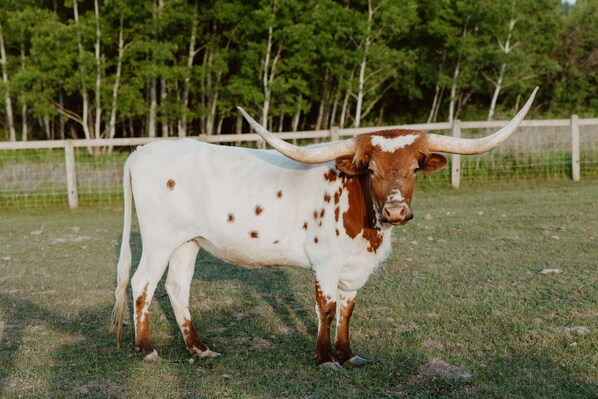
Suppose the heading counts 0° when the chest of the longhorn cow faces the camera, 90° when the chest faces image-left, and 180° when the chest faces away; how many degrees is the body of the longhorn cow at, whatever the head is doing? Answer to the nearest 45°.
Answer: approximately 270°

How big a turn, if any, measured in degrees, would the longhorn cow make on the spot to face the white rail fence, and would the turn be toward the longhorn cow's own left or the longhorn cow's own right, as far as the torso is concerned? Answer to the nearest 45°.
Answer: approximately 90° to the longhorn cow's own left

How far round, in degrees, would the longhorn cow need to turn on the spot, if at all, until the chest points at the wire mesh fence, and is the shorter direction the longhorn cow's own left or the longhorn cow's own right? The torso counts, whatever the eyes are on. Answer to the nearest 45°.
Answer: approximately 90° to the longhorn cow's own left
